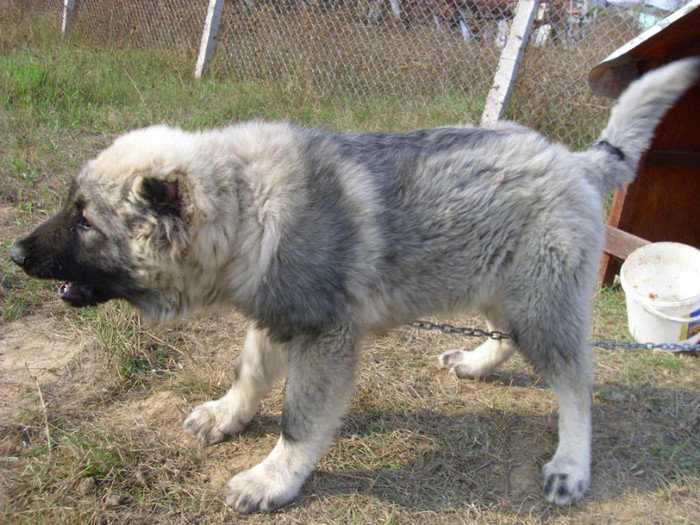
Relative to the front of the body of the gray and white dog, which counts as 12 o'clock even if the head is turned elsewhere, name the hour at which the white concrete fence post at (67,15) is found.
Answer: The white concrete fence post is roughly at 2 o'clock from the gray and white dog.

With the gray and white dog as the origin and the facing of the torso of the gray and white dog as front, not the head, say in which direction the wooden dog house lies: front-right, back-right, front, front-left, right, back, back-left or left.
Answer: back-right

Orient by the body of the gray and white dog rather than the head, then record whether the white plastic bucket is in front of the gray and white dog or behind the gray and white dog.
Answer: behind

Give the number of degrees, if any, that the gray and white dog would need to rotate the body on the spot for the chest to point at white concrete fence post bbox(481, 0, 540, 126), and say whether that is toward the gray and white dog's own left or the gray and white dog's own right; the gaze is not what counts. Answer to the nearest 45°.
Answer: approximately 135° to the gray and white dog's own right

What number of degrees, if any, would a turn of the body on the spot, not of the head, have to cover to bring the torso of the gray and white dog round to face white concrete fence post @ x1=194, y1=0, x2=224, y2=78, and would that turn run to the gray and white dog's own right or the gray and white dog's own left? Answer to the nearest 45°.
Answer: approximately 90° to the gray and white dog's own right

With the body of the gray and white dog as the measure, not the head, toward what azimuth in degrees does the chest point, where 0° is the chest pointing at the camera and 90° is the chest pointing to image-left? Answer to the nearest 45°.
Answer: approximately 90°

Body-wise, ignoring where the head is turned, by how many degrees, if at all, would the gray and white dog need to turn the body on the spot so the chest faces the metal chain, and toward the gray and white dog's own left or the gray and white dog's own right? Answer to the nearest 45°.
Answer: approximately 135° to the gray and white dog's own right

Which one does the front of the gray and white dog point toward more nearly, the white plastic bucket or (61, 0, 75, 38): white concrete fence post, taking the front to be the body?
the white concrete fence post

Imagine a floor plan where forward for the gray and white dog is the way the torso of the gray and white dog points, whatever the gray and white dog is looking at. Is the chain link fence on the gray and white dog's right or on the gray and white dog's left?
on the gray and white dog's right

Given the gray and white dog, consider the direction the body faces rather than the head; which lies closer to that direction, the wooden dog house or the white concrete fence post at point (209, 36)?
the white concrete fence post
